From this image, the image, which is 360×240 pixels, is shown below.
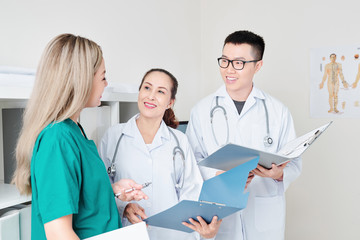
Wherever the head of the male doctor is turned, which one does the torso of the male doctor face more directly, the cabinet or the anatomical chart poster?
the cabinet

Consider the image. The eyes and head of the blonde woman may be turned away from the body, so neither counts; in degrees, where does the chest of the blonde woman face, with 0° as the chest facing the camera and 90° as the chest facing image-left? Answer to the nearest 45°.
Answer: approximately 270°

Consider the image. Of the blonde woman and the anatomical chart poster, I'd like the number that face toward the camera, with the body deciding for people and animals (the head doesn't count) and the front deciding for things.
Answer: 1

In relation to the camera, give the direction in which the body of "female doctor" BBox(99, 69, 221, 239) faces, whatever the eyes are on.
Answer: toward the camera

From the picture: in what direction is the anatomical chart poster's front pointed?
toward the camera

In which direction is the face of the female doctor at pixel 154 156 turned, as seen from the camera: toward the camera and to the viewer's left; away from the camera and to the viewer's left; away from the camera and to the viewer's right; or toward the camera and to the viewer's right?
toward the camera and to the viewer's left

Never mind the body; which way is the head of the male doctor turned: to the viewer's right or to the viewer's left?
to the viewer's left

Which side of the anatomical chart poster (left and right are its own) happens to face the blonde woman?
front

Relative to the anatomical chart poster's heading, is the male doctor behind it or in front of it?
in front

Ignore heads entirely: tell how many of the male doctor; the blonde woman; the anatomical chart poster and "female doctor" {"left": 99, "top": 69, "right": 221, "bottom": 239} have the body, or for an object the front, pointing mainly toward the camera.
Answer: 3

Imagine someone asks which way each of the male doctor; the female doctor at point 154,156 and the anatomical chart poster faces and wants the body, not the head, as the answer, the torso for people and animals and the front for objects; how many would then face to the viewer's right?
0
